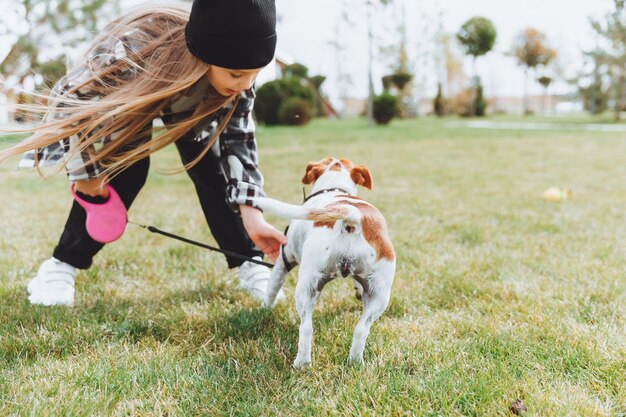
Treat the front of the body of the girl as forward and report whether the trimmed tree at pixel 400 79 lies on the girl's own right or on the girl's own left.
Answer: on the girl's own left

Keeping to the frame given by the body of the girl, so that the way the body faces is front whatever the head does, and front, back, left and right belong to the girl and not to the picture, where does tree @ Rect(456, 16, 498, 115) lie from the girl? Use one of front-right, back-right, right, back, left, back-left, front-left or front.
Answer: left

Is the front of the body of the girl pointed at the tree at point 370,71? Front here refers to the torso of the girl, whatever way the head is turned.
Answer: no

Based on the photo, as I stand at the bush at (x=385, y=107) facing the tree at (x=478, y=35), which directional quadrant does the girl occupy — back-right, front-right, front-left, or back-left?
back-right

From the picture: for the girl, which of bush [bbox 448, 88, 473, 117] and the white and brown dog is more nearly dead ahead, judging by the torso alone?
the white and brown dog

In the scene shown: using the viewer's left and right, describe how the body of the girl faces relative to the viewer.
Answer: facing the viewer and to the right of the viewer

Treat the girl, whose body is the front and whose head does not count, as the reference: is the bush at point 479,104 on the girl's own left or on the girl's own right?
on the girl's own left

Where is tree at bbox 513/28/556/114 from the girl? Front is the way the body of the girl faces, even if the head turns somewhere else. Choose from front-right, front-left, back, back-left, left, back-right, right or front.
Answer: left

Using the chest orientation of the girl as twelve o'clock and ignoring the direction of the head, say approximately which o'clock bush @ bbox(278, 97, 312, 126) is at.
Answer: The bush is roughly at 8 o'clock from the girl.

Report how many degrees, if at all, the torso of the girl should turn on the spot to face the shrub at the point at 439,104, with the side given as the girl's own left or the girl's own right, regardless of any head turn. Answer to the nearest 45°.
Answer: approximately 90° to the girl's own left

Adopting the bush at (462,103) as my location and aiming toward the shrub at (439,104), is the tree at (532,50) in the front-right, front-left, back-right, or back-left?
back-right

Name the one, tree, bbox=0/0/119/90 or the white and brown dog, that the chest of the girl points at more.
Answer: the white and brown dog

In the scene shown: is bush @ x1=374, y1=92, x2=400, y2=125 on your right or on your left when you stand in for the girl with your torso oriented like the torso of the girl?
on your left
